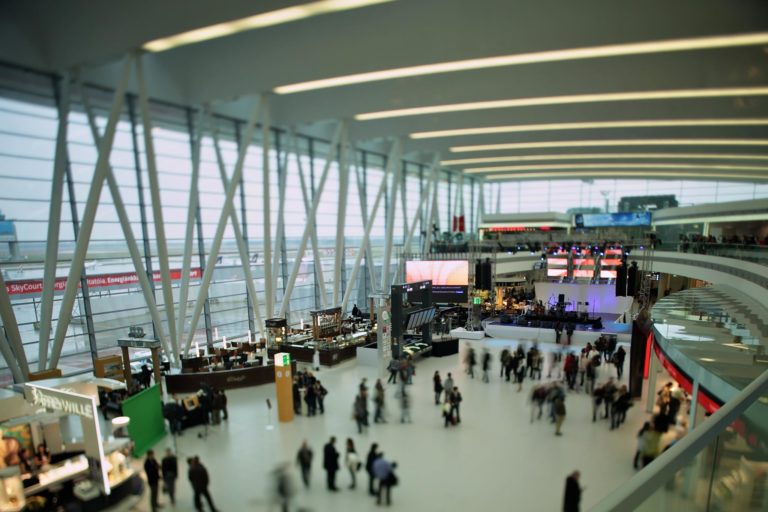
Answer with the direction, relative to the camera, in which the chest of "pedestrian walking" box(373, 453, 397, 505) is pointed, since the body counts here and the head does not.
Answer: away from the camera

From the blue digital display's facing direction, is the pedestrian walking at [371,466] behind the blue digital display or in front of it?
in front

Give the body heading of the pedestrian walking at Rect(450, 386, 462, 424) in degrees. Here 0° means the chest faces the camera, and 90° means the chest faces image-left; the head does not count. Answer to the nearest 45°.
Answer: approximately 180°

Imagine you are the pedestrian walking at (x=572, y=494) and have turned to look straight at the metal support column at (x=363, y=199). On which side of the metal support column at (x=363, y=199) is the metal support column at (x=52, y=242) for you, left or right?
left

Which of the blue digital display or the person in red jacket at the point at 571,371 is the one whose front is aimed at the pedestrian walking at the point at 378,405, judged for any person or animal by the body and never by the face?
the blue digital display

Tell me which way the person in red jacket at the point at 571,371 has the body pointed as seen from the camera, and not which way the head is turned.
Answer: away from the camera

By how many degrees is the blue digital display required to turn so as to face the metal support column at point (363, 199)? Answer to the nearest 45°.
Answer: approximately 45° to its right

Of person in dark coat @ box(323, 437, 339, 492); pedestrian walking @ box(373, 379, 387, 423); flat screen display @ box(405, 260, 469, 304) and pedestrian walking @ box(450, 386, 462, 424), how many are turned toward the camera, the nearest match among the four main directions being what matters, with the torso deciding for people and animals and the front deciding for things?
1

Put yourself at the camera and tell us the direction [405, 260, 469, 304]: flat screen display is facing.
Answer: facing the viewer

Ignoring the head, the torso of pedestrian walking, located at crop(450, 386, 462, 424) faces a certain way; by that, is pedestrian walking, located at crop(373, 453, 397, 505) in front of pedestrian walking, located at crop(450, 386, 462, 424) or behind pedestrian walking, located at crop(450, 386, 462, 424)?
behind

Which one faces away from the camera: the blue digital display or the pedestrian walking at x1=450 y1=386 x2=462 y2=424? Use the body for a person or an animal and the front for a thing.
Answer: the pedestrian walking
